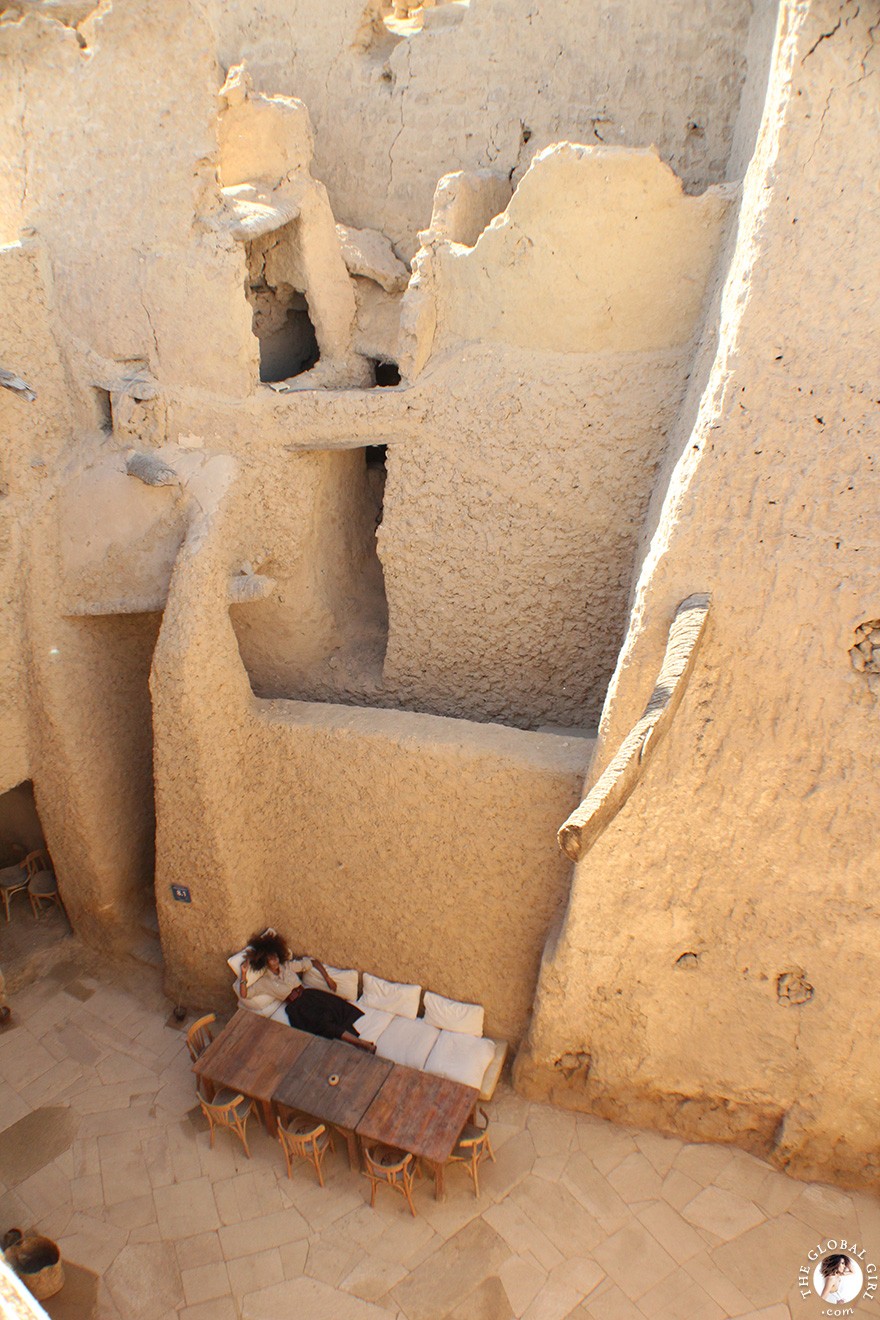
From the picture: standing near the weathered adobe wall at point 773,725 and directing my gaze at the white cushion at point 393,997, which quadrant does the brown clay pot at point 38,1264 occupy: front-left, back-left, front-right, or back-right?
front-left

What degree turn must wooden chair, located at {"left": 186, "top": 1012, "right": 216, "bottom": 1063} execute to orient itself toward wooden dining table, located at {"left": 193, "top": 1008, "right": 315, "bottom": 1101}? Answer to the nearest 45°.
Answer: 0° — it already faces it

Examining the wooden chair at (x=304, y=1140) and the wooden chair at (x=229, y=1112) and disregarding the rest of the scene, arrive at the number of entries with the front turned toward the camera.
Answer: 0

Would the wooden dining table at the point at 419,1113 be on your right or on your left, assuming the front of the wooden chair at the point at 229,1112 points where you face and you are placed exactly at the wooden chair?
on your right

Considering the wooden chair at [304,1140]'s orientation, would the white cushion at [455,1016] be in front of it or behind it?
in front

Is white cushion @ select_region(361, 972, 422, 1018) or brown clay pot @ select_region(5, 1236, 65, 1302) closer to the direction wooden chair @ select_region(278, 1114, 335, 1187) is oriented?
the white cushion

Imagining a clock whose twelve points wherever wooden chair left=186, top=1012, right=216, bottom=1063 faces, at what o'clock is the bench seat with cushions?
The bench seat with cushions is roughly at 11 o'clock from the wooden chair.

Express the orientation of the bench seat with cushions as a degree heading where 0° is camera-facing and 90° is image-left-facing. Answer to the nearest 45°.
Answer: approximately 45°

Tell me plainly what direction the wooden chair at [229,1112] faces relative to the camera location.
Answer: facing away from the viewer and to the right of the viewer

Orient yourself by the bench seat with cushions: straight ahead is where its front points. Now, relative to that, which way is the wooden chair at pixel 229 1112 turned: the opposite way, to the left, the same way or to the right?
the opposite way

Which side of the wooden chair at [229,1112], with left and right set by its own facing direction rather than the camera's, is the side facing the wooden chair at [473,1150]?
right

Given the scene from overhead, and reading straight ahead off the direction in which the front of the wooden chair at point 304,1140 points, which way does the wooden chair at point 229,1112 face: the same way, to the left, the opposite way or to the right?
the same way

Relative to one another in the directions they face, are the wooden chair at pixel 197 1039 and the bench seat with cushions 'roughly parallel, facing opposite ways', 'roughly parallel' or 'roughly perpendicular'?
roughly perpendicular

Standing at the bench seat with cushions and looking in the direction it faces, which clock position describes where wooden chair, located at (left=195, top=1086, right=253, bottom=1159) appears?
The wooden chair is roughly at 1 o'clock from the bench seat with cushions.

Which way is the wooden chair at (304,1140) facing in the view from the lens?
facing away from the viewer and to the right of the viewer

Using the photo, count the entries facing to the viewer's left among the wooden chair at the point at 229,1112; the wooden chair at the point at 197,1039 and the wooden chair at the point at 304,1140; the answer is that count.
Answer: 0
